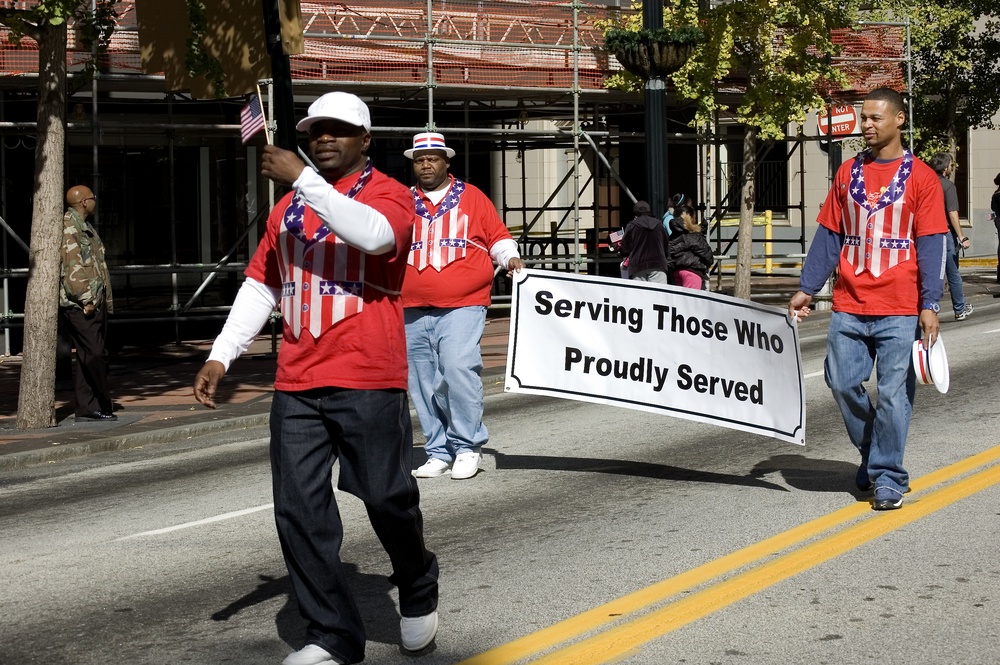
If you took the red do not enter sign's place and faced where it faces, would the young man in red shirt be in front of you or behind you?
in front

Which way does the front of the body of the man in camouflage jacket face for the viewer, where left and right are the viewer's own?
facing to the right of the viewer

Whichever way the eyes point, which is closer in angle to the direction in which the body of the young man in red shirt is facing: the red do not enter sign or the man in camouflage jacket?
the man in camouflage jacket

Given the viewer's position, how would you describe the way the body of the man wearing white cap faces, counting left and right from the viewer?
facing the viewer and to the left of the viewer

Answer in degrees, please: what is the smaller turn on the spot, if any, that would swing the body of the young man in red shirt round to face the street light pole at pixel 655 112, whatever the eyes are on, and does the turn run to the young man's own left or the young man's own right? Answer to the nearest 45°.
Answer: approximately 135° to the young man's own right

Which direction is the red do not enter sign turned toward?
toward the camera

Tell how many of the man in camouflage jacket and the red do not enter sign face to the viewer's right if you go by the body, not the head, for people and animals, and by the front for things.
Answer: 1

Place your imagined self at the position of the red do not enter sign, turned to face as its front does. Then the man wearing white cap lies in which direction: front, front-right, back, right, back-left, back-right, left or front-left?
front

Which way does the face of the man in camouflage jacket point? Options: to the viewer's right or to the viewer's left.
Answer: to the viewer's right

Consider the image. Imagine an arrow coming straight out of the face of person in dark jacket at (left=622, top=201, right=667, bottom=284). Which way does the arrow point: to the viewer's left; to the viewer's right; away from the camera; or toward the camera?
away from the camera

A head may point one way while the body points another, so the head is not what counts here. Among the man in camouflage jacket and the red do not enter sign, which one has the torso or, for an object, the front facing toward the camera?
the red do not enter sign
